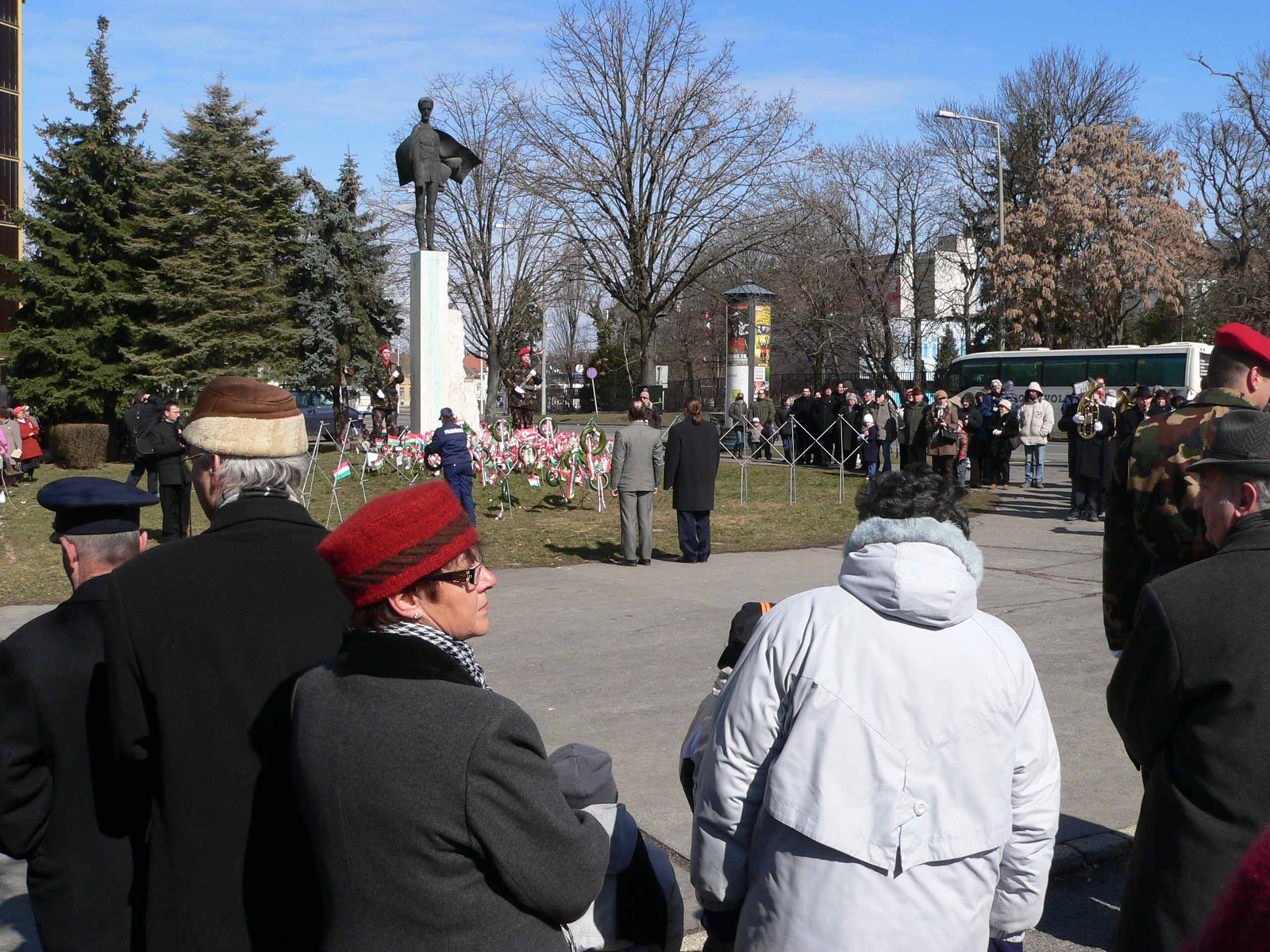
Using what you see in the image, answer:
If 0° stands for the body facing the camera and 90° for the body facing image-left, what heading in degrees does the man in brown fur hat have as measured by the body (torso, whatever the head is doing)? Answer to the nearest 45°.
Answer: approximately 135°

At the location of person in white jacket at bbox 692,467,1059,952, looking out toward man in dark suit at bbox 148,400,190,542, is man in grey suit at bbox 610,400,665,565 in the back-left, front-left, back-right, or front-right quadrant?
front-right

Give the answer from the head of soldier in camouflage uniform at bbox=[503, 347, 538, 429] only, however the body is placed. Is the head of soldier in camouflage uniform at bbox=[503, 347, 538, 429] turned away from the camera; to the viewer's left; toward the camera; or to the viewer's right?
toward the camera

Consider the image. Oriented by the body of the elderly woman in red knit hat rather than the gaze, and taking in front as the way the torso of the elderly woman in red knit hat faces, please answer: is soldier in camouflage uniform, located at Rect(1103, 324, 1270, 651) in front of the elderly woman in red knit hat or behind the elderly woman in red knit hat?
in front

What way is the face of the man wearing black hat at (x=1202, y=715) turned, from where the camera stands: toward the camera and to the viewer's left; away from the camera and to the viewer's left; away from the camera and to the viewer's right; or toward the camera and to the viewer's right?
away from the camera and to the viewer's left

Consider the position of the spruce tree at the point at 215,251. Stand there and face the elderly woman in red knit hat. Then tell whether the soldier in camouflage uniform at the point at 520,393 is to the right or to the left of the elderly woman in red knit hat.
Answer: left

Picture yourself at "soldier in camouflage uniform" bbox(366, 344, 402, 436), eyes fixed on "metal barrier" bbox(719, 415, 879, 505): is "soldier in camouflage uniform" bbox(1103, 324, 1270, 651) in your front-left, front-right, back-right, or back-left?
front-right

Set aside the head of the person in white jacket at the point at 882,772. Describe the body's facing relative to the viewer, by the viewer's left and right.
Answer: facing away from the viewer

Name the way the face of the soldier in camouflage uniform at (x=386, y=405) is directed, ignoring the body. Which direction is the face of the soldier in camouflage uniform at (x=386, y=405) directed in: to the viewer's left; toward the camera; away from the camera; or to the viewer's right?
toward the camera

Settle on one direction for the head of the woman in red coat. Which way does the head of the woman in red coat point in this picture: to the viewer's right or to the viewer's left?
to the viewer's right

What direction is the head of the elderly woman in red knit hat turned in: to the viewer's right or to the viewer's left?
to the viewer's right

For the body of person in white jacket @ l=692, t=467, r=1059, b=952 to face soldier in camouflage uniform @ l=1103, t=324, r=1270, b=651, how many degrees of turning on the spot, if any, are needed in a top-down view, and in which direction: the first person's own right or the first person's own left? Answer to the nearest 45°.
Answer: approximately 45° to the first person's own right

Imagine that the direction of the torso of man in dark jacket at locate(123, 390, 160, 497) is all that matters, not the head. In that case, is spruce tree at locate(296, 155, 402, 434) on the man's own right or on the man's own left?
on the man's own left

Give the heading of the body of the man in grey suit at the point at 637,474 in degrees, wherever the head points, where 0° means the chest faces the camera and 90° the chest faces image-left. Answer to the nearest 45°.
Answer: approximately 180°

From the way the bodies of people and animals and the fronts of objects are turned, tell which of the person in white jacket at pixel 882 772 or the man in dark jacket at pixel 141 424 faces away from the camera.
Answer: the person in white jacket

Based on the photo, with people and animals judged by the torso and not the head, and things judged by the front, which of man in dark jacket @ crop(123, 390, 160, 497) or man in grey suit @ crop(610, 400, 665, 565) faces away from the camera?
the man in grey suit

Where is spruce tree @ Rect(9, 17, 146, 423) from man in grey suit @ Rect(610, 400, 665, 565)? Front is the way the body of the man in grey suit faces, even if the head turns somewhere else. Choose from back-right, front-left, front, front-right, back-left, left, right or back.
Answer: front-left

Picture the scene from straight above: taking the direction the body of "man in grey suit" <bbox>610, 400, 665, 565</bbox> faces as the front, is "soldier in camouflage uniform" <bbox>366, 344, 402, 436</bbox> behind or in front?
in front

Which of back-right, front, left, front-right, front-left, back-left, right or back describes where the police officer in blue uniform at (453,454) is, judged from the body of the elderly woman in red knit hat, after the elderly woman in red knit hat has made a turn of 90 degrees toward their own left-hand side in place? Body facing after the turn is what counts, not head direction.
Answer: front-right

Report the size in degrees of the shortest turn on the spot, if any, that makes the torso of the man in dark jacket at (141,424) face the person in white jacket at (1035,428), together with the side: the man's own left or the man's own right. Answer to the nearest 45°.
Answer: approximately 45° to the man's own right

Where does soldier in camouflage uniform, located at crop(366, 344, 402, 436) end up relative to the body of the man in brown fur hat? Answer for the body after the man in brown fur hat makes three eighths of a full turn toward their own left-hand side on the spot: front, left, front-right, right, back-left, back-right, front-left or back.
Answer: back
